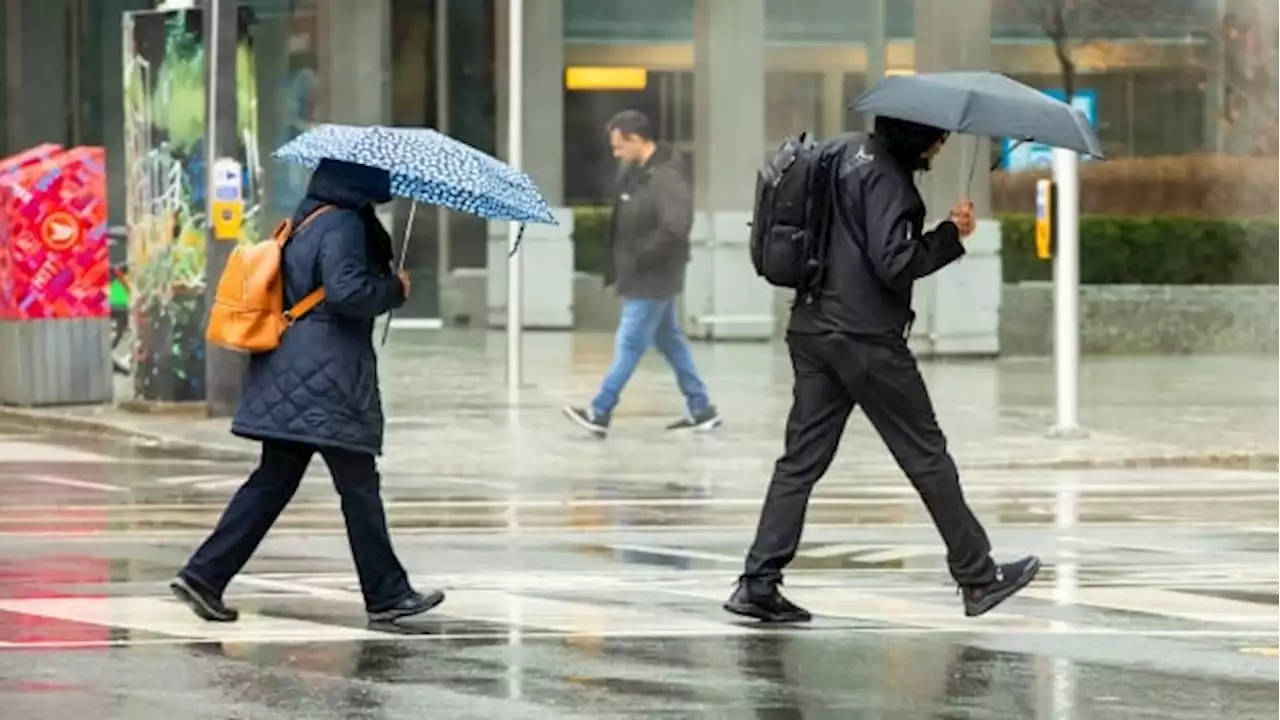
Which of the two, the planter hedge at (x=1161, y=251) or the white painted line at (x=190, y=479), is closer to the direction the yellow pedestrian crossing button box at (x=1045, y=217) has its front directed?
the white painted line

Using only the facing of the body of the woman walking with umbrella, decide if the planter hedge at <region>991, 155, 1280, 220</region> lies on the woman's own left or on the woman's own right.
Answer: on the woman's own left

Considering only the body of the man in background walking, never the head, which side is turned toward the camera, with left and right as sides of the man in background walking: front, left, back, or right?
left

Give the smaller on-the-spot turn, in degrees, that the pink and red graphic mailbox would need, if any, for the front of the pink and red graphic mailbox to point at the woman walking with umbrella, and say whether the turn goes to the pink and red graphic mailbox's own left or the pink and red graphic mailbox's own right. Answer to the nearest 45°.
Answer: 0° — it already faces them

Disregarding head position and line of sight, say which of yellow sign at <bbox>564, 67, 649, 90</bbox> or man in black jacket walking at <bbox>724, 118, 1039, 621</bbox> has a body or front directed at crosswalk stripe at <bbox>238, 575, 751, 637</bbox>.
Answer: the yellow sign

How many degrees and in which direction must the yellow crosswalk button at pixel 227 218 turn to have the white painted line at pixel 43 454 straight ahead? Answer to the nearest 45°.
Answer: approximately 45° to its right

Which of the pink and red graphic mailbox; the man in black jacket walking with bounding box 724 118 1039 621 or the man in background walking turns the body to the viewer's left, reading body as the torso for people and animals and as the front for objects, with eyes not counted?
the man in background walking

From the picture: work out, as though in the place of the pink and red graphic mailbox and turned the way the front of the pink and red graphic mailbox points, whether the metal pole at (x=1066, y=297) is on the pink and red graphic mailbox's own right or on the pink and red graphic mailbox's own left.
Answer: on the pink and red graphic mailbox's own left

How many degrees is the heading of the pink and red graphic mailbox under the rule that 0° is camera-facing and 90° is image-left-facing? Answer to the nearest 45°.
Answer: approximately 0°

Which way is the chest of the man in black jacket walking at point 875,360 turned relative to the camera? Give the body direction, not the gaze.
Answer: to the viewer's right

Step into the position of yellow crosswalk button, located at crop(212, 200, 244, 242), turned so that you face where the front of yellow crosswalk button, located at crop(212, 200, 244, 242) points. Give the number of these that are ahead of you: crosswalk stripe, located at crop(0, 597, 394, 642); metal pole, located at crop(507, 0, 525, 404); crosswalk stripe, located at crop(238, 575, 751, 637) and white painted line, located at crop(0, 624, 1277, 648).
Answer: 3
